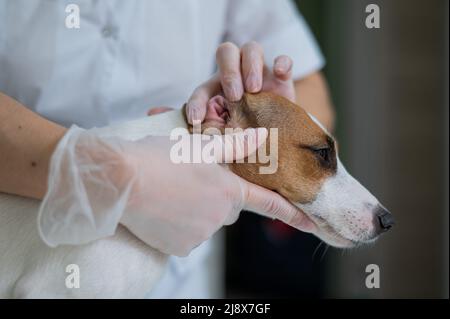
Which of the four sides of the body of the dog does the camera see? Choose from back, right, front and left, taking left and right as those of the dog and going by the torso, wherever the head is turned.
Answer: right
